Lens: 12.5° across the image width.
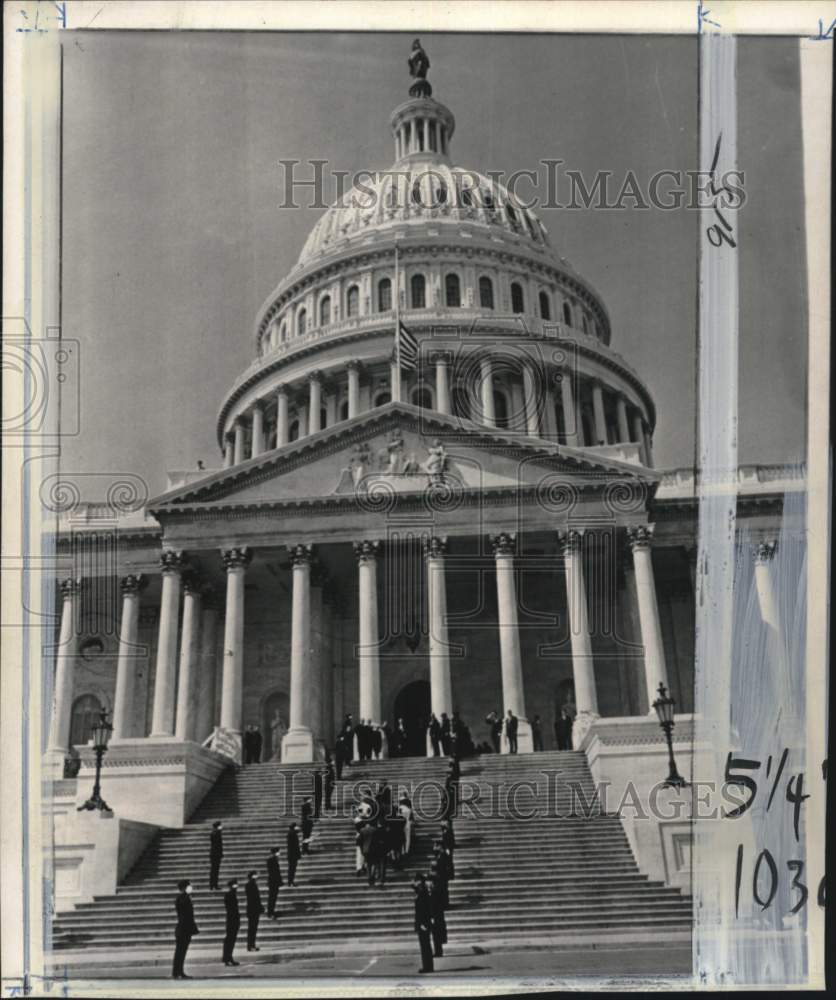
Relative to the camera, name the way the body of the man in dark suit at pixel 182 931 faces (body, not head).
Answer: to the viewer's right

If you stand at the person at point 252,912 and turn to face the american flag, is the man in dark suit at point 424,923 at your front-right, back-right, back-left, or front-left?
back-right

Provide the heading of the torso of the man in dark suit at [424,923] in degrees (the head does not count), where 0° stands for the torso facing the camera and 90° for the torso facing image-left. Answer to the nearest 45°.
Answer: approximately 90°

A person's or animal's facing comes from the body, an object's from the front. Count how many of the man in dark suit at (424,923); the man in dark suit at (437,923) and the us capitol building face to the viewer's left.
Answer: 2

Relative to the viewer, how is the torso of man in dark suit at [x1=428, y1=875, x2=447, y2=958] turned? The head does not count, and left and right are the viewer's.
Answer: facing to the left of the viewer

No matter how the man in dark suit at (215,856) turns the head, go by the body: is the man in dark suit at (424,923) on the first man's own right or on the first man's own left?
on the first man's own right

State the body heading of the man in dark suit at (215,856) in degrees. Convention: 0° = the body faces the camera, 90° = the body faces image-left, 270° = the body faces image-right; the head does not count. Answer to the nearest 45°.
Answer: approximately 270°

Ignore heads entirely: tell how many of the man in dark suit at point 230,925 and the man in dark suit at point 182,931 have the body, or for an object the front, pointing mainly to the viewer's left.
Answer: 0
